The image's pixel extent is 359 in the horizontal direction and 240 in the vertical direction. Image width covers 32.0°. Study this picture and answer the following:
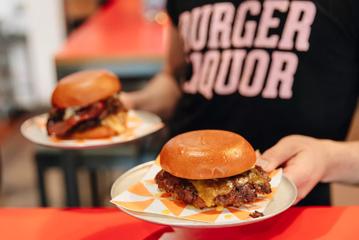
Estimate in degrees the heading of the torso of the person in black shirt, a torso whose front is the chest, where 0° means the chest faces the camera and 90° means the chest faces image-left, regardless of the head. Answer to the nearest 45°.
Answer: approximately 45°
